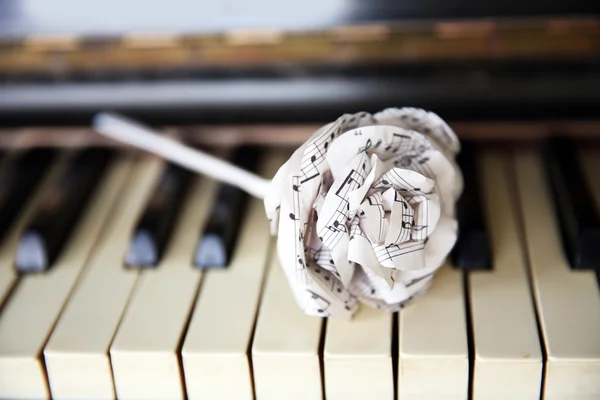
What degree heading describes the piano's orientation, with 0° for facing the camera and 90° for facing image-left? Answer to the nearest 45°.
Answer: approximately 0°
